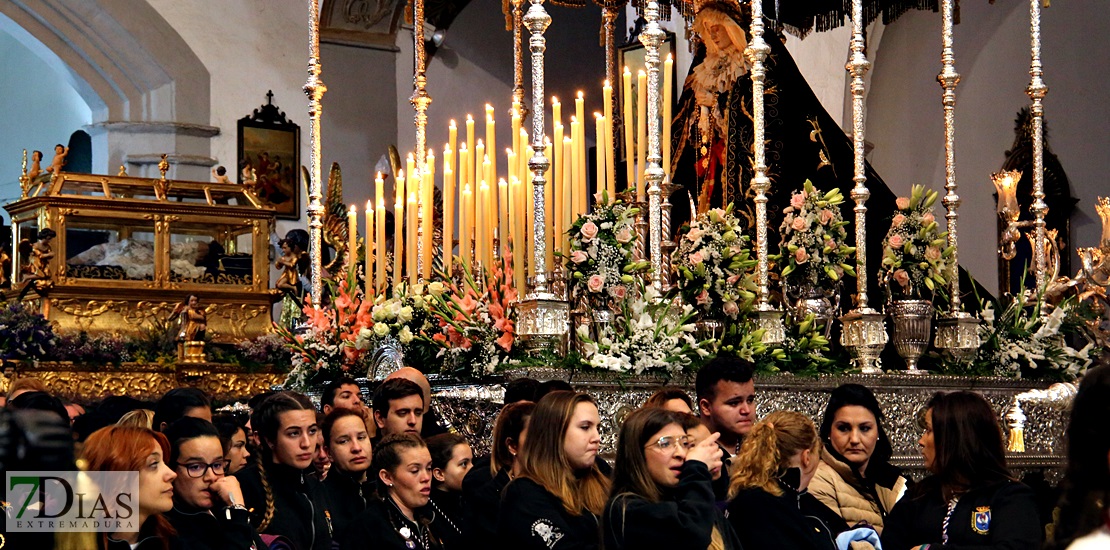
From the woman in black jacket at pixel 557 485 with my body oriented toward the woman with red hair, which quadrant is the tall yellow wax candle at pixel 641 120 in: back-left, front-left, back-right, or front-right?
back-right

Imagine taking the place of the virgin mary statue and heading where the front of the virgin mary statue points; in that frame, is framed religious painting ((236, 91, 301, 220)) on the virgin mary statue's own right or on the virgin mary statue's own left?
on the virgin mary statue's own right

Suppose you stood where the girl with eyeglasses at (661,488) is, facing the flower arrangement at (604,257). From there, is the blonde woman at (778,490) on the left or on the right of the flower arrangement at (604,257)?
right

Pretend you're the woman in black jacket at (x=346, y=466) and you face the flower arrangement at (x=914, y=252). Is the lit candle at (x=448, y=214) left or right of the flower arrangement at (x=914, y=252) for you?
left

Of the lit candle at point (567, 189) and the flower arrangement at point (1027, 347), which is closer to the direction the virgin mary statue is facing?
the lit candle

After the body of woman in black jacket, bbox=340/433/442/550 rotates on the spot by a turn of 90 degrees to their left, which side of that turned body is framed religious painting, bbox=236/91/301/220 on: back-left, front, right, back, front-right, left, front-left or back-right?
front-left

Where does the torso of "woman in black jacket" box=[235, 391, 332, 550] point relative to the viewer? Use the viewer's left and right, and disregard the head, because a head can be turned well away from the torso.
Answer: facing the viewer and to the right of the viewer

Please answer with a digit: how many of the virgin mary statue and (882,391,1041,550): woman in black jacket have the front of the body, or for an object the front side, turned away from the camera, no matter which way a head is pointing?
0

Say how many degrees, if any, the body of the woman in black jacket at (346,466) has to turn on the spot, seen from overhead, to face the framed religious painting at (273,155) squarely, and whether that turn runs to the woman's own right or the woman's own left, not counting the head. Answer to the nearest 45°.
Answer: approximately 135° to the woman's own left

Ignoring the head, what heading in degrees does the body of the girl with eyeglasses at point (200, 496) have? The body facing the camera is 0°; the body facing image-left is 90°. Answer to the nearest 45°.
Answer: approximately 315°

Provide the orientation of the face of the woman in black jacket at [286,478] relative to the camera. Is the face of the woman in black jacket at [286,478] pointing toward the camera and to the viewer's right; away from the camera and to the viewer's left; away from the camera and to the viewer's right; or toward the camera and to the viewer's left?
toward the camera and to the viewer's right

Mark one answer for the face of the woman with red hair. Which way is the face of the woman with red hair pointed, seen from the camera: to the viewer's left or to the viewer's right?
to the viewer's right

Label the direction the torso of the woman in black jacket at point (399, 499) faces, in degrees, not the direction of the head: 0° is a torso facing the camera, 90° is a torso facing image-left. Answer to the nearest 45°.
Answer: approximately 315°

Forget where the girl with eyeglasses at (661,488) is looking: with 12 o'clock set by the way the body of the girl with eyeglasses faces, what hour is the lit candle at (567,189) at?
The lit candle is roughly at 7 o'clock from the girl with eyeglasses.
